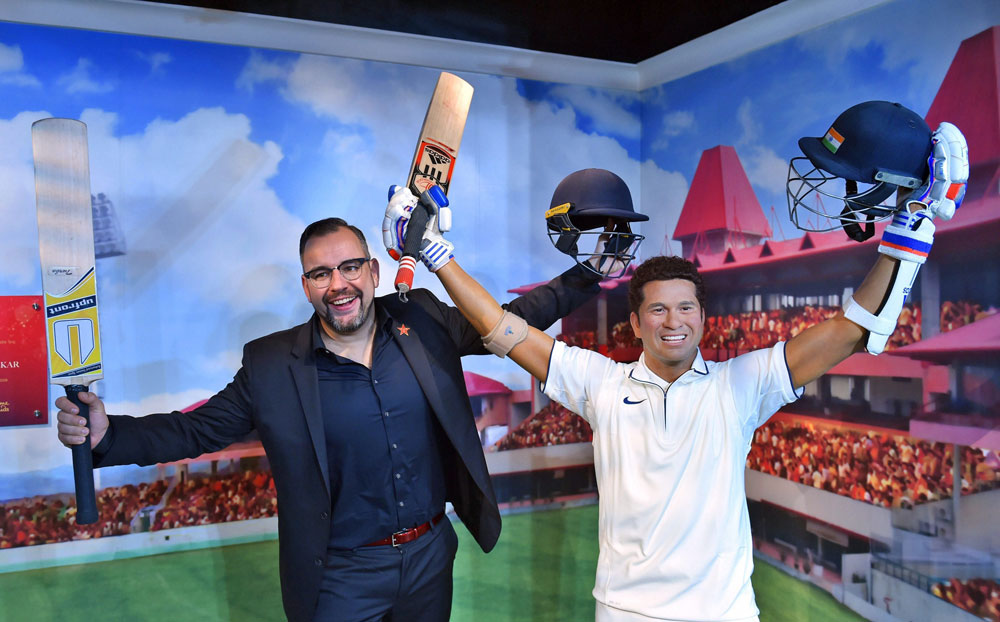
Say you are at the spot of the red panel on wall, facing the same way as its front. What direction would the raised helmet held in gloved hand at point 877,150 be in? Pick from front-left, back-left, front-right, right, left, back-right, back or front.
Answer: front-left

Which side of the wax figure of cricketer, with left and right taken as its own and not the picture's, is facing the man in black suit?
right

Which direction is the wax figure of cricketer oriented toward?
toward the camera

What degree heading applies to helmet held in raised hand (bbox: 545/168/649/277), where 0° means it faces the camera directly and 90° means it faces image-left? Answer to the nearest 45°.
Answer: approximately 315°

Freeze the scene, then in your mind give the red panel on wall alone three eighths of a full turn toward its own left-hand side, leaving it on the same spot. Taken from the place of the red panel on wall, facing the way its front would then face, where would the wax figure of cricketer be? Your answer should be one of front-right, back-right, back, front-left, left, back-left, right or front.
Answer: right

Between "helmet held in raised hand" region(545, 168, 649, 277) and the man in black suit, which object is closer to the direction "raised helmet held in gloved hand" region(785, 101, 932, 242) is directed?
the man in black suit

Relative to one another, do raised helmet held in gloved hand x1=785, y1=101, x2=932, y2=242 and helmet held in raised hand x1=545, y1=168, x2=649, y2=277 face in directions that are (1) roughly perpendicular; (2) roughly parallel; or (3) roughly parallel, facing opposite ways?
roughly perpendicular

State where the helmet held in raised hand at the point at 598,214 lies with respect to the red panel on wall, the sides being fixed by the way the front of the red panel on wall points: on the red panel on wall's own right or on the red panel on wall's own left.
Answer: on the red panel on wall's own left

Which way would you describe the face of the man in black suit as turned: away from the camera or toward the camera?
toward the camera

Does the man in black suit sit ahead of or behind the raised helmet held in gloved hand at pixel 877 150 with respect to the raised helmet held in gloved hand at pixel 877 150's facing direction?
ahead

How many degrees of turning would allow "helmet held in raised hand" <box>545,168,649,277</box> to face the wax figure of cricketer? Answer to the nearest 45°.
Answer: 0° — it already faces it

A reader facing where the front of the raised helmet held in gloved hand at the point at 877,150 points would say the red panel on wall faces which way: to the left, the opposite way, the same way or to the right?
to the left

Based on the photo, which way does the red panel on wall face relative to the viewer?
toward the camera

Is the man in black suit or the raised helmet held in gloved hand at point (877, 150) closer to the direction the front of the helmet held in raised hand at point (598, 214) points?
the raised helmet held in gloved hand

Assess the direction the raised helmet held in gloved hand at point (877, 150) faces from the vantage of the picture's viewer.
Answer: facing the viewer and to the left of the viewer
